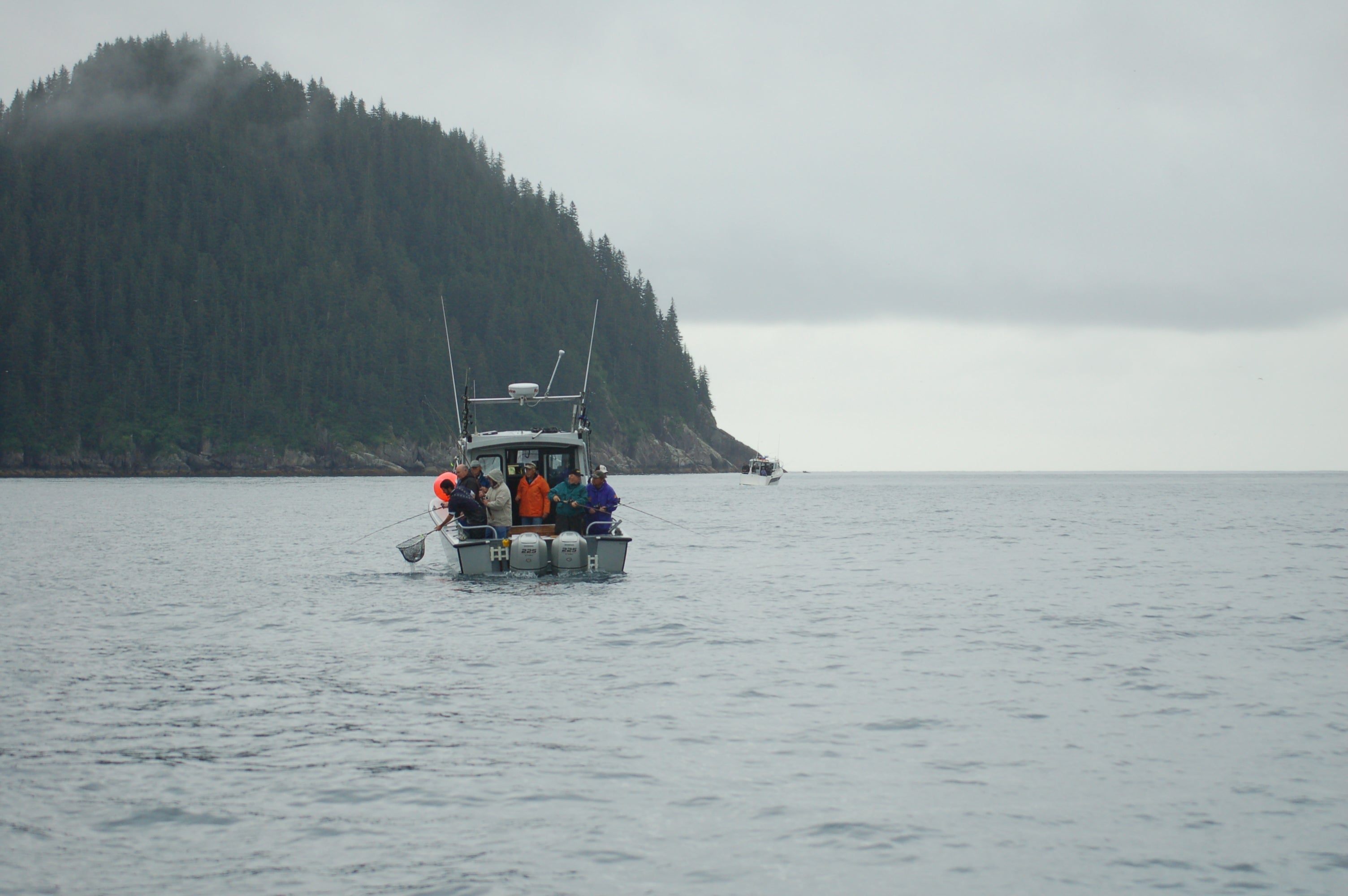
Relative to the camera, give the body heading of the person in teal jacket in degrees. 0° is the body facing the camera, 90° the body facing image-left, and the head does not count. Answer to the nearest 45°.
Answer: approximately 0°

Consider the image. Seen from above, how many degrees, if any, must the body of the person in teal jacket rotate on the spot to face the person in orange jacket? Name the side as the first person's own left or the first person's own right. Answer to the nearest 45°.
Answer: approximately 135° to the first person's own right

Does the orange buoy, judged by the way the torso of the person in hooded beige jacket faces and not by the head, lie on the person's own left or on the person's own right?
on the person's own right

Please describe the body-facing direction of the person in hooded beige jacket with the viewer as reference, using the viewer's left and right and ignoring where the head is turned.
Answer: facing to the left of the viewer

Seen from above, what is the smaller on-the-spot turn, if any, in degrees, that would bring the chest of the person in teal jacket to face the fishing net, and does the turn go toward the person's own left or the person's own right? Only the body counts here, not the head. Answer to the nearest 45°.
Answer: approximately 135° to the person's own right

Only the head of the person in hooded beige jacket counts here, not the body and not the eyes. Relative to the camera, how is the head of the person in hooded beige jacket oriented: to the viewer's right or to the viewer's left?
to the viewer's left

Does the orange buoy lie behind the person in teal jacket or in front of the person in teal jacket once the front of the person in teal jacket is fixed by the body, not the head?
behind

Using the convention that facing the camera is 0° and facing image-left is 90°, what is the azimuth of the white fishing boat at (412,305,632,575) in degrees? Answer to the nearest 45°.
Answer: approximately 180°

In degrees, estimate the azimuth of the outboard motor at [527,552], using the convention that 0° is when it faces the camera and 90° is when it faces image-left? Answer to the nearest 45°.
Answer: approximately 180°

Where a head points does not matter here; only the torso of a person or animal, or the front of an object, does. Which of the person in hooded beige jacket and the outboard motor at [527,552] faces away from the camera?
the outboard motor

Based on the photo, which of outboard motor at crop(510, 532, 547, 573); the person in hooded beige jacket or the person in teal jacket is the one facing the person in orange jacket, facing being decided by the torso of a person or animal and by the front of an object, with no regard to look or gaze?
the outboard motor
